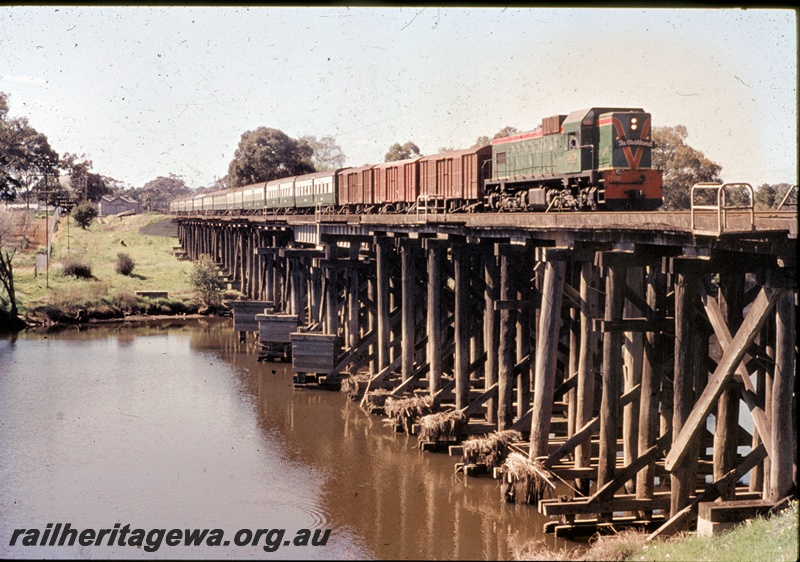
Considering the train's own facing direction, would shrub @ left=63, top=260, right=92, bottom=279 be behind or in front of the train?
behind

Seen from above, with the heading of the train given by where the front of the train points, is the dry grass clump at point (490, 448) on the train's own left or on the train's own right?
on the train's own right

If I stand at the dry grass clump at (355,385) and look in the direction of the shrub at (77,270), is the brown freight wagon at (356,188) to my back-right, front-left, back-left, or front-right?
front-right

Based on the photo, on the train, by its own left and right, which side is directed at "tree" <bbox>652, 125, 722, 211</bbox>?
left

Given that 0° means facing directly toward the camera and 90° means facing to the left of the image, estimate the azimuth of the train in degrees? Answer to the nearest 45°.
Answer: approximately 315°

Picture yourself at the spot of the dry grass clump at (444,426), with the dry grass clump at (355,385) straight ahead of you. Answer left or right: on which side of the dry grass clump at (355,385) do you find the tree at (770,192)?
right

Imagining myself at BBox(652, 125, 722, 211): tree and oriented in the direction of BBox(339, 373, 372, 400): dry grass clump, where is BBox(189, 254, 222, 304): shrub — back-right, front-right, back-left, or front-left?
front-right

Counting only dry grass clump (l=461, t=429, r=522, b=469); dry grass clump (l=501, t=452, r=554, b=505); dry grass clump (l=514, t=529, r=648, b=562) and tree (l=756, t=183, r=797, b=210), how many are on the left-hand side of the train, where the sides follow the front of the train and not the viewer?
1
